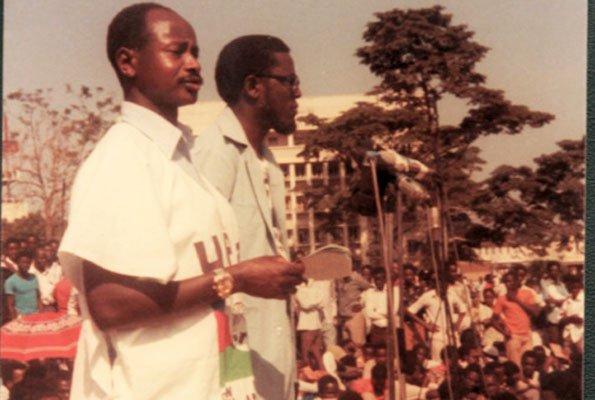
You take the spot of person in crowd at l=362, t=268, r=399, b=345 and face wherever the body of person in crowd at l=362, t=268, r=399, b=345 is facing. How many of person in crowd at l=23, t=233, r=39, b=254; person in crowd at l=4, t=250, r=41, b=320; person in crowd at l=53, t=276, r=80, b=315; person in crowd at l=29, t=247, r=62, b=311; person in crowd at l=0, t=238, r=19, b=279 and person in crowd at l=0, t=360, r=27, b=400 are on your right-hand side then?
6

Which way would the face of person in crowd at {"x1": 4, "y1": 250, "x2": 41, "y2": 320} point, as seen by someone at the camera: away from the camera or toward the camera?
toward the camera

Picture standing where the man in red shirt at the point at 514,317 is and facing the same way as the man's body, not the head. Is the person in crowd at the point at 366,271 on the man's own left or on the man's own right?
on the man's own right

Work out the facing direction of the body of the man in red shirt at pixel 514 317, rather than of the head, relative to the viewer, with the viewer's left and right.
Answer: facing the viewer

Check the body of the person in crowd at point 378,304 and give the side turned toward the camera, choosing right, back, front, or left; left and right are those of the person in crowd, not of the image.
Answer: front

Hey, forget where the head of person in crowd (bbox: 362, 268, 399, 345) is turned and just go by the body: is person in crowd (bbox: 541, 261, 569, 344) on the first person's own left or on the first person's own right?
on the first person's own left

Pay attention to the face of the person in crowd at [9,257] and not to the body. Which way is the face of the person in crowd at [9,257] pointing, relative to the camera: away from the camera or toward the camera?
toward the camera

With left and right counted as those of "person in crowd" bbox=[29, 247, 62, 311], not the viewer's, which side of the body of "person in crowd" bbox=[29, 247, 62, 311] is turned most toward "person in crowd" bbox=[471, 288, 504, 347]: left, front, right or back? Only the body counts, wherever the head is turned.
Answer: left

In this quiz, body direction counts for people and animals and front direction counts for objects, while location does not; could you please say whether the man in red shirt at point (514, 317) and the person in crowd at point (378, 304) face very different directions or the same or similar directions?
same or similar directions

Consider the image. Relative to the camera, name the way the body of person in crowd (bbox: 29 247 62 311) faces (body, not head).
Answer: toward the camera
